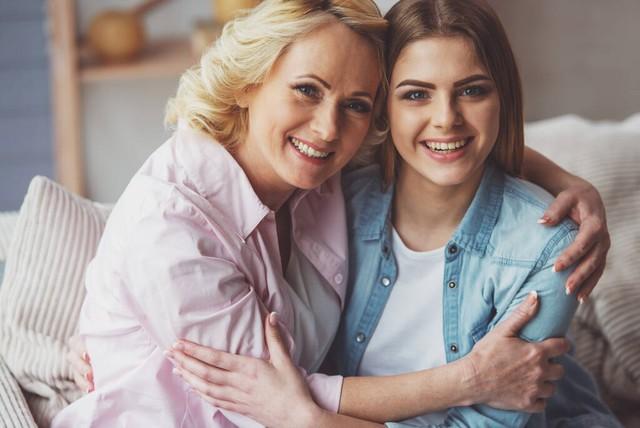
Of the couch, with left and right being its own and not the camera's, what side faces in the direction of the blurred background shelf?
back

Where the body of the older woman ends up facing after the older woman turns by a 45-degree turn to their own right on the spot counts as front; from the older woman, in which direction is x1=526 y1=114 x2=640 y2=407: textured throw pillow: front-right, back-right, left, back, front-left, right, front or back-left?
back-left

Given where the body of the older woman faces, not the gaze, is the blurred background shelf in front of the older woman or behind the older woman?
behind
